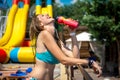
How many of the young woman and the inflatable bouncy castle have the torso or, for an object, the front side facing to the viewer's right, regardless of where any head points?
1

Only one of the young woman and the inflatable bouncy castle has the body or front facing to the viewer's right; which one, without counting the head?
the young woman

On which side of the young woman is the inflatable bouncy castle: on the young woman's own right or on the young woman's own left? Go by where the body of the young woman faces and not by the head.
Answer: on the young woman's own left

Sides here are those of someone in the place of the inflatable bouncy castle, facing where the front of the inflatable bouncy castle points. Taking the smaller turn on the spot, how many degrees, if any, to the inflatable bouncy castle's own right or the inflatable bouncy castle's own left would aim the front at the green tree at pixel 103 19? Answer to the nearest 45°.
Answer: approximately 90° to the inflatable bouncy castle's own left

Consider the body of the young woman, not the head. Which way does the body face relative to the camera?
to the viewer's right

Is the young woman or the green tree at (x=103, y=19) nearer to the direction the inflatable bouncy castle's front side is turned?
the young woman

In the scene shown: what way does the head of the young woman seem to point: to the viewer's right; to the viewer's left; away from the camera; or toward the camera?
to the viewer's right
